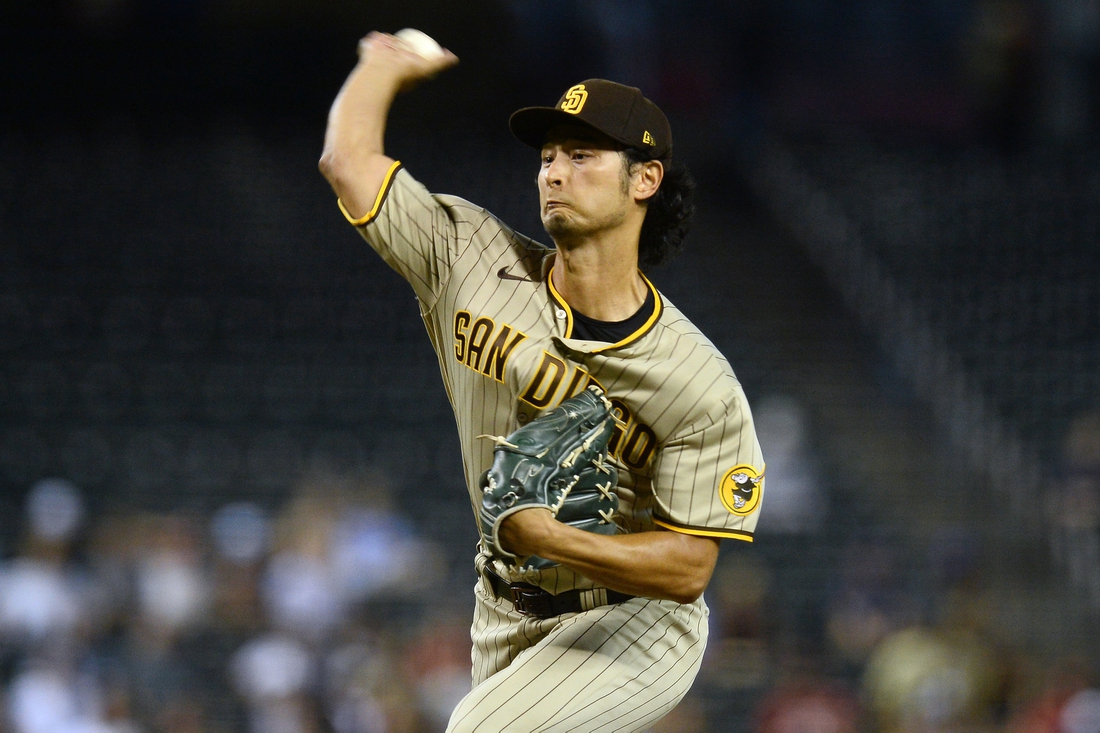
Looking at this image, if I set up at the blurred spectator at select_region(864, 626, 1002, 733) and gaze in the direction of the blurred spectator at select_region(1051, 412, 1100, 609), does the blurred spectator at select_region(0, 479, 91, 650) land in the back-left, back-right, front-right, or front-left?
back-left

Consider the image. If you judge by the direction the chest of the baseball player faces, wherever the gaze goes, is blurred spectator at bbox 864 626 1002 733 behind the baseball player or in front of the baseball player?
behind

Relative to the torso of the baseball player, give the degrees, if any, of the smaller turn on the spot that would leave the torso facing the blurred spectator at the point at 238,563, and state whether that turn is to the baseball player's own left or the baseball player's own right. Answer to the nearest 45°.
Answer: approximately 135° to the baseball player's own right

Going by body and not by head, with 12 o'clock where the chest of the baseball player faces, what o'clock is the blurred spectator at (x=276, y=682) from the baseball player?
The blurred spectator is roughly at 4 o'clock from the baseball player.

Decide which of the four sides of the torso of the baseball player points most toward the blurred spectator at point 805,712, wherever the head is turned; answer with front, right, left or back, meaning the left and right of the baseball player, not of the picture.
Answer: back

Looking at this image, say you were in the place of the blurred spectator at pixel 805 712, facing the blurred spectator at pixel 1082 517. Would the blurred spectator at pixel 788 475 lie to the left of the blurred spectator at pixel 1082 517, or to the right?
left

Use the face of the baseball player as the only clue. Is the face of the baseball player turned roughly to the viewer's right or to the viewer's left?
to the viewer's left

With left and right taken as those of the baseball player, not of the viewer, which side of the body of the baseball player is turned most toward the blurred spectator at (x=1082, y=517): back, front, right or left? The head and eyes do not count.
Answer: back

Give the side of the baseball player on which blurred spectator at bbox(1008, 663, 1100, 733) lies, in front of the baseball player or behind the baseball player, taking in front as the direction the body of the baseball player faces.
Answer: behind

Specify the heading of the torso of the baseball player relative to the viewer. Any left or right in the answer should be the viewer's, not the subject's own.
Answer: facing the viewer and to the left of the viewer

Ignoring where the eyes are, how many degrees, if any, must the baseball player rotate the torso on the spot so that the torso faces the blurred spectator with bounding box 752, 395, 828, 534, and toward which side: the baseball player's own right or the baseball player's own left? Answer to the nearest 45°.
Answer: approximately 135° to the baseball player's own right

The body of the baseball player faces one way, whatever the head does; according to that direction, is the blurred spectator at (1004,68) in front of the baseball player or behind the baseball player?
behind
